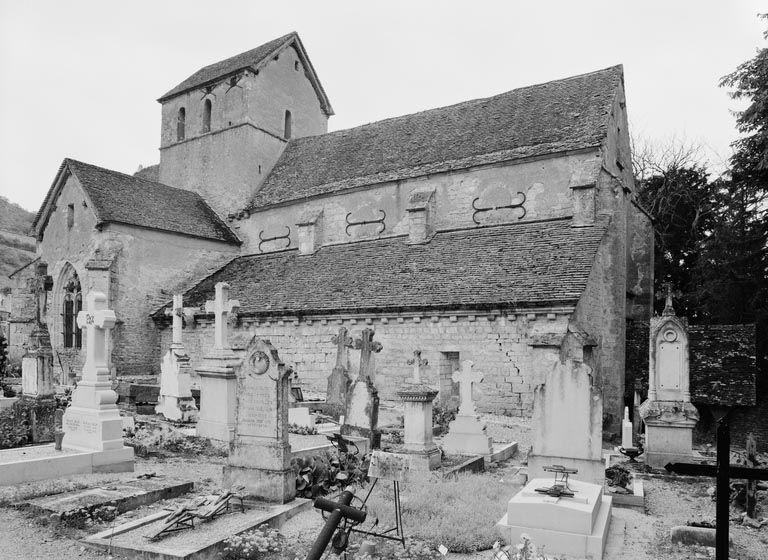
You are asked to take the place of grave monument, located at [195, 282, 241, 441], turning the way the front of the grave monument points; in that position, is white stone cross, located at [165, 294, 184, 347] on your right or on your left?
on your right

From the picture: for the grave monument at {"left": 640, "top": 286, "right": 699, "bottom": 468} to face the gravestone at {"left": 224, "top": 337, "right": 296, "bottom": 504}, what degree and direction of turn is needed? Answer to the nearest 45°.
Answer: approximately 45° to its right

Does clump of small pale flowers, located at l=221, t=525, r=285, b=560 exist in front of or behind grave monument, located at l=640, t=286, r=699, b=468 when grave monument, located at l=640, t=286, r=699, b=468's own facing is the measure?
in front

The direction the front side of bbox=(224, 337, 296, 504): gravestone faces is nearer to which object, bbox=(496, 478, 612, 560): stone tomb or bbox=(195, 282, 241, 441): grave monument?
the stone tomb

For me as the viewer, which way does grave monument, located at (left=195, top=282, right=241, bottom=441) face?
facing the viewer and to the left of the viewer

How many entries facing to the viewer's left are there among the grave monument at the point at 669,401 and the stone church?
0

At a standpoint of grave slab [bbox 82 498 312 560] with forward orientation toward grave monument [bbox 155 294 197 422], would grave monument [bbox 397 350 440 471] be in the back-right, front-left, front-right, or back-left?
front-right

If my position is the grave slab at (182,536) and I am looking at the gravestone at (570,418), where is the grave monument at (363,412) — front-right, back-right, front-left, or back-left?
front-left

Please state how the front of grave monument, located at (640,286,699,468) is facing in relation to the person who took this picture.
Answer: facing the viewer

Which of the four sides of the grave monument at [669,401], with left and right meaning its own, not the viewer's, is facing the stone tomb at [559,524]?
front

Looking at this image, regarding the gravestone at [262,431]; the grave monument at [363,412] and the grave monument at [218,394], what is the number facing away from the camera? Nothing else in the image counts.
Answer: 0
